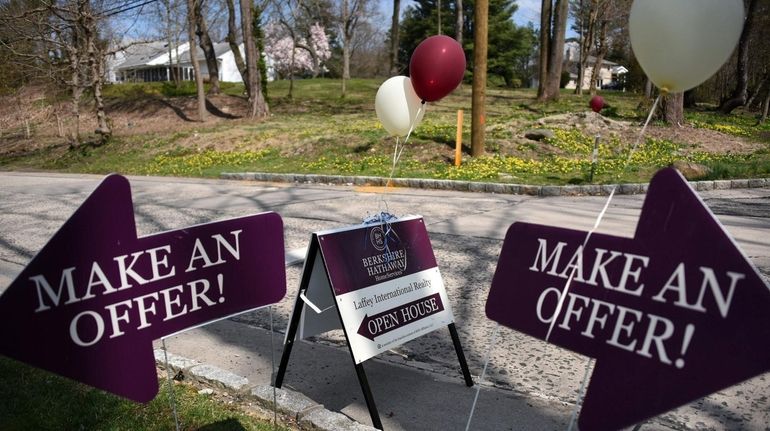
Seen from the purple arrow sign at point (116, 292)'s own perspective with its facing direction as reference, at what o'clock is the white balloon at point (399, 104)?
The white balloon is roughly at 8 o'clock from the purple arrow sign.

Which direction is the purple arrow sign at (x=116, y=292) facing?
toward the camera

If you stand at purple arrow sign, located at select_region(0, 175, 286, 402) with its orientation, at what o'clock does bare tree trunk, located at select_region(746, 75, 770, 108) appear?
The bare tree trunk is roughly at 8 o'clock from the purple arrow sign.

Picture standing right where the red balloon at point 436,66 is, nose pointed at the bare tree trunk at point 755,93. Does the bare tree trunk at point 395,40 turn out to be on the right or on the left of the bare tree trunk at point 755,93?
left

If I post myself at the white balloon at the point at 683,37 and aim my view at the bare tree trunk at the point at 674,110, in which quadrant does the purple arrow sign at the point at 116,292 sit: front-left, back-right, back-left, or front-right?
back-left

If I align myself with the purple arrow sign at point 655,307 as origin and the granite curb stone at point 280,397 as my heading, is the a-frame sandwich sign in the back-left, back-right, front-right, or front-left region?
front-right

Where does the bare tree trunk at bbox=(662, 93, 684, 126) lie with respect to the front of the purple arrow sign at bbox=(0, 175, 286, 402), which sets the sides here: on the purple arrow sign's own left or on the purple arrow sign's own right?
on the purple arrow sign's own left

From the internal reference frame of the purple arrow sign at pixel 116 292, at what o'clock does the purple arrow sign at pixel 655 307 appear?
the purple arrow sign at pixel 655 307 is roughly at 10 o'clock from the purple arrow sign at pixel 116 292.

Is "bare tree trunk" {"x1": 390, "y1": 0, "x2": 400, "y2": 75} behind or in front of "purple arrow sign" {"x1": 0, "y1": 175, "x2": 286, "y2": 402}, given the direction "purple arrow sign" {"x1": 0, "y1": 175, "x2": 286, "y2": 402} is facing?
behind

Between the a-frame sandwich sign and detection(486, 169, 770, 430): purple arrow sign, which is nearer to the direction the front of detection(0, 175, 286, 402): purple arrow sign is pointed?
the purple arrow sign

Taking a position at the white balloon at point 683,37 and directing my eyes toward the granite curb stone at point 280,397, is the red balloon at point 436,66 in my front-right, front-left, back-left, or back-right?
front-right

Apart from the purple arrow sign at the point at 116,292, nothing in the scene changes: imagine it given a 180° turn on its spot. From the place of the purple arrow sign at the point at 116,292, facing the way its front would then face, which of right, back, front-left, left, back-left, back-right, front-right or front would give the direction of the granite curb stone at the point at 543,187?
front-right

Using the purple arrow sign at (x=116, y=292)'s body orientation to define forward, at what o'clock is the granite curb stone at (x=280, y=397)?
The granite curb stone is roughly at 8 o'clock from the purple arrow sign.

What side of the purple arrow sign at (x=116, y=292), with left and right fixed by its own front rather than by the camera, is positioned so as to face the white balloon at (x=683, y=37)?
left
